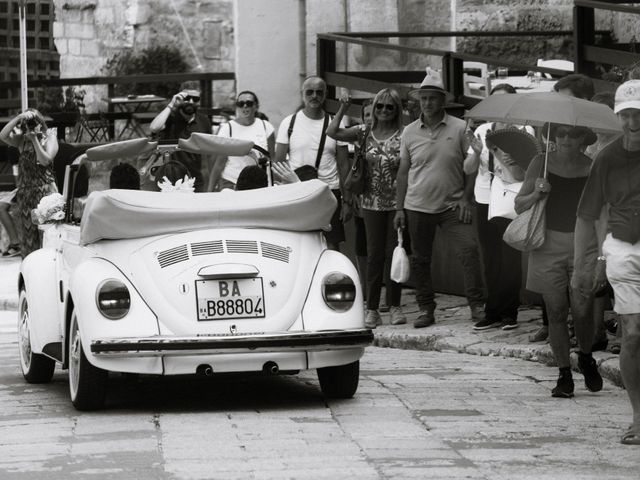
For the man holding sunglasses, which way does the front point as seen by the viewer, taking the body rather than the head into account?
toward the camera

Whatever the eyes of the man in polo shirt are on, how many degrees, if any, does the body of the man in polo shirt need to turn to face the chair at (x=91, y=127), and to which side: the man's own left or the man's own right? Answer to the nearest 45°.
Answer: approximately 135° to the man's own right

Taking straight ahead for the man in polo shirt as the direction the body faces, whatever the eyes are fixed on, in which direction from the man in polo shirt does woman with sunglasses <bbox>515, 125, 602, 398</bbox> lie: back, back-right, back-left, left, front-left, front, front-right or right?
front

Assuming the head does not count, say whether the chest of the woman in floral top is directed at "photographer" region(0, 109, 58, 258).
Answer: no

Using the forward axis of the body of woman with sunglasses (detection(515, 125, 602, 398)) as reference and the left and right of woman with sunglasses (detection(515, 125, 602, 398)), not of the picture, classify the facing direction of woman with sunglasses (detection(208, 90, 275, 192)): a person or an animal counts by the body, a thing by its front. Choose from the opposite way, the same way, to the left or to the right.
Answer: the same way

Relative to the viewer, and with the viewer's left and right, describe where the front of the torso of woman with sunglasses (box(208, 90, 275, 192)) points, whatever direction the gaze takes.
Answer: facing the viewer

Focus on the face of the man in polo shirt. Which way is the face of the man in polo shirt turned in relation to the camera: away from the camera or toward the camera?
toward the camera

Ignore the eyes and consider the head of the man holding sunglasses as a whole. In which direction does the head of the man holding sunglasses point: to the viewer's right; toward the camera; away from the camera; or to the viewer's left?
toward the camera

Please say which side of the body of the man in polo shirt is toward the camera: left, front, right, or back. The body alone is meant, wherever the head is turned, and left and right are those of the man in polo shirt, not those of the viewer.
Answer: front

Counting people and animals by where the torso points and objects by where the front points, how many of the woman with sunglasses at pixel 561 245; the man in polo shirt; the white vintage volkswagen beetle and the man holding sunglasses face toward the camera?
3

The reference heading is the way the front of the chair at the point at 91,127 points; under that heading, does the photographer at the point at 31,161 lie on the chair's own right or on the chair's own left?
on the chair's own right

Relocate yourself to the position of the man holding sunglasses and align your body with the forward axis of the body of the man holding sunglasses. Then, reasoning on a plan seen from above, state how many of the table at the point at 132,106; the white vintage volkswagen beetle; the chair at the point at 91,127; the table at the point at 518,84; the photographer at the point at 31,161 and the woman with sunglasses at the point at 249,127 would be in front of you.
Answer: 1
